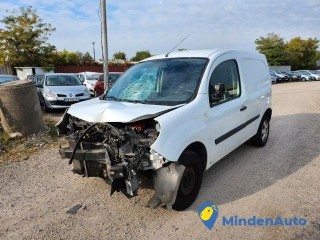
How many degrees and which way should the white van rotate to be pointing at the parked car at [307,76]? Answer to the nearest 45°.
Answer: approximately 180°

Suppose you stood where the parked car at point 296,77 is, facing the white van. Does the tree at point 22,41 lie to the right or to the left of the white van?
right

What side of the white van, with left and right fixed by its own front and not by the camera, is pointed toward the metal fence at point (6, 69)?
right

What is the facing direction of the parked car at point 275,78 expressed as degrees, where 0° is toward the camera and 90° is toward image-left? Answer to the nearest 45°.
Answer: approximately 315°

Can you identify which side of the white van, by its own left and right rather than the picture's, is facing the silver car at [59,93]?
right

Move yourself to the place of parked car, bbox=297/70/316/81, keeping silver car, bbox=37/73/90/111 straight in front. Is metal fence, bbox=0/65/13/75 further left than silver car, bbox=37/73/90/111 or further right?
right

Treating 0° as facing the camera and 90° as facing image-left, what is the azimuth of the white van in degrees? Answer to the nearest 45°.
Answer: approximately 45°

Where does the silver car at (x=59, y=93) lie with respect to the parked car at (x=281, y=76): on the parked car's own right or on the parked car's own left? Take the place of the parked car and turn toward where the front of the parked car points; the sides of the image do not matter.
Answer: on the parked car's own right

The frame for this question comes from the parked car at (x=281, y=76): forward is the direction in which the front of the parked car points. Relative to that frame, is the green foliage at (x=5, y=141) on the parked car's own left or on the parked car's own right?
on the parked car's own right

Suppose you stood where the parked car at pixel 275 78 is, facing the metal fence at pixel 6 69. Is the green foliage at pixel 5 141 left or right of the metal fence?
left
